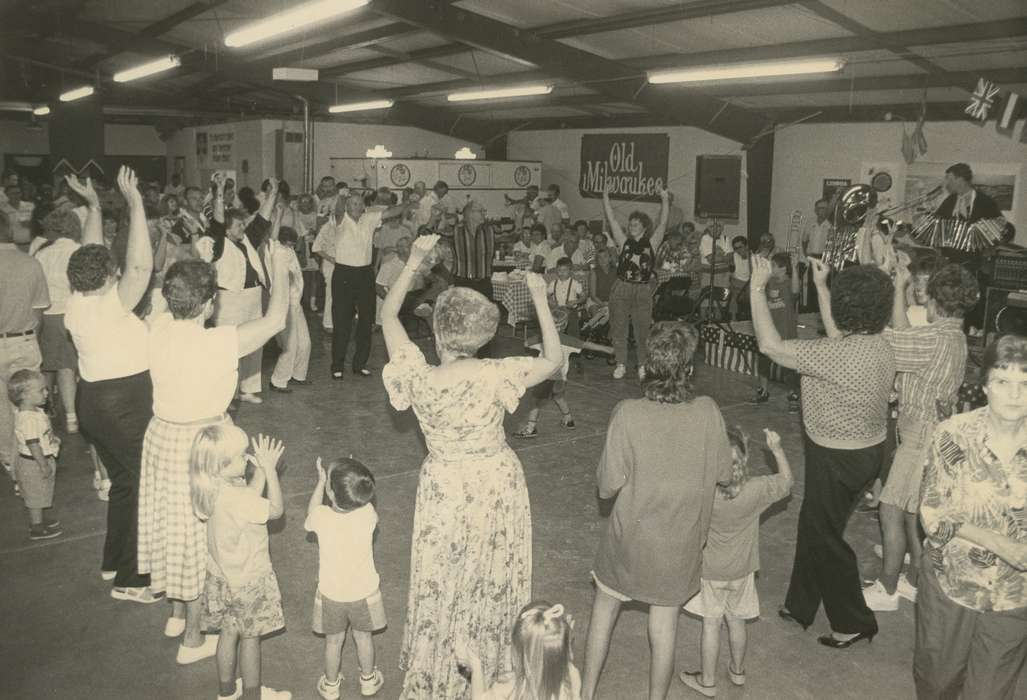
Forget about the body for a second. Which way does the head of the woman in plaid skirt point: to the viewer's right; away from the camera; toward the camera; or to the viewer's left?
away from the camera

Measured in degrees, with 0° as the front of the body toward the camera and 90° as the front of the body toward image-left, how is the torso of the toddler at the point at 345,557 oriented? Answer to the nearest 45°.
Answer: approximately 180°

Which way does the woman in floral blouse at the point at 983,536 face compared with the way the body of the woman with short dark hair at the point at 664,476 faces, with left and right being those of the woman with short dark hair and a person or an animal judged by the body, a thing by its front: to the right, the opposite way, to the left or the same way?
the opposite way

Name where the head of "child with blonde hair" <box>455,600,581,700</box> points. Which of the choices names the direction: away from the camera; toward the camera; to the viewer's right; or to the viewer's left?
away from the camera

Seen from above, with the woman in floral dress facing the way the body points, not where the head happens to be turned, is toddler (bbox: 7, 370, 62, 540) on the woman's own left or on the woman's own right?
on the woman's own left

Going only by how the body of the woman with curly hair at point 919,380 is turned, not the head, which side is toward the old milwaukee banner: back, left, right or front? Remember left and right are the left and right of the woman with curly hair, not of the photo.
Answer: front

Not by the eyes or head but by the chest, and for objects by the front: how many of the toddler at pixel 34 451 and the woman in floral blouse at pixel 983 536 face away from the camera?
0

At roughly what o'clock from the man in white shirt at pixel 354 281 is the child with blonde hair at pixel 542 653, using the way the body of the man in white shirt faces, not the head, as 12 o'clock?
The child with blonde hair is roughly at 12 o'clock from the man in white shirt.

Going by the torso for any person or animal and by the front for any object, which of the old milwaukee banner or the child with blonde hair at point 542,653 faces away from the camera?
the child with blonde hair

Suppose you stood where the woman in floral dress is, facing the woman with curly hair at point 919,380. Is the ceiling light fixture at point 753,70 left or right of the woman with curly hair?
left

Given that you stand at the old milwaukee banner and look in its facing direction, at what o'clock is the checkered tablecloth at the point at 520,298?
The checkered tablecloth is roughly at 12 o'clock from the old milwaukee banner.

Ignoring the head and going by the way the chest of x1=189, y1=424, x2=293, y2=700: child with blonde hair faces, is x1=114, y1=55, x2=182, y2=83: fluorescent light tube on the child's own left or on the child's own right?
on the child's own left

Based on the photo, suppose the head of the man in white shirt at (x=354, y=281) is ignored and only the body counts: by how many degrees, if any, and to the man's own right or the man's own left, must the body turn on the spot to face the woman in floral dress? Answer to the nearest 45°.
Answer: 0° — they already face them

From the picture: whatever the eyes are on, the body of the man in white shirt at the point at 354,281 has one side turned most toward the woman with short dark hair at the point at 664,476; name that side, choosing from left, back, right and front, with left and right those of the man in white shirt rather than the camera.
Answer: front

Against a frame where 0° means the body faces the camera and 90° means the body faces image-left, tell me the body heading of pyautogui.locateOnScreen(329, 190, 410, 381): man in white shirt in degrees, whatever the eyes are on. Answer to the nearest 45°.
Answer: approximately 0°
